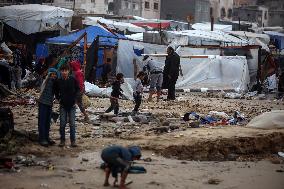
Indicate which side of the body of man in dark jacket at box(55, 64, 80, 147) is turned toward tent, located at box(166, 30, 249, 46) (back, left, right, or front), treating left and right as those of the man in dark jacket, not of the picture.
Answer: back

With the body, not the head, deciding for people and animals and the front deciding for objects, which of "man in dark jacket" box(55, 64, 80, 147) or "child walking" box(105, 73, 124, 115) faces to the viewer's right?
the child walking

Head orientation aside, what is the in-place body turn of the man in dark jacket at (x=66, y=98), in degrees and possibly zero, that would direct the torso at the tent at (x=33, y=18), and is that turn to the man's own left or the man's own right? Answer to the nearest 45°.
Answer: approximately 180°

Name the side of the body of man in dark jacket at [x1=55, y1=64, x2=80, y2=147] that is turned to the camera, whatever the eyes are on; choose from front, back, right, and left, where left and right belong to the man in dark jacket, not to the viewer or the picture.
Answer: front

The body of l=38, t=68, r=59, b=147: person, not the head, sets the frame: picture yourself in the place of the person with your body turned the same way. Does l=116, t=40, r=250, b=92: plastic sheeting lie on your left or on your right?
on your left

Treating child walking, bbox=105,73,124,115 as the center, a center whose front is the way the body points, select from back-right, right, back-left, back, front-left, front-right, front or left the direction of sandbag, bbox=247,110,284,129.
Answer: front-right
